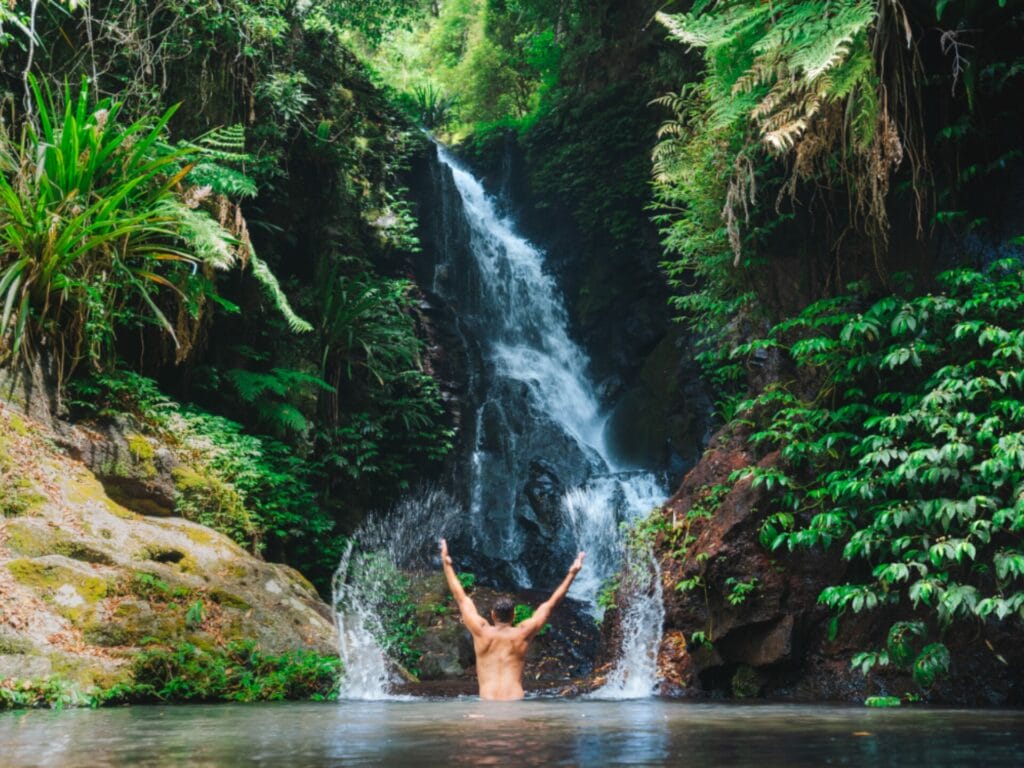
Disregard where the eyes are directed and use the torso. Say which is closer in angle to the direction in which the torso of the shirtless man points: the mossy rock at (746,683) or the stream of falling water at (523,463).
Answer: the stream of falling water

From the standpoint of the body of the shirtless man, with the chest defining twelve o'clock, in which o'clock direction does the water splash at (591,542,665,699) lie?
The water splash is roughly at 3 o'clock from the shirtless man.

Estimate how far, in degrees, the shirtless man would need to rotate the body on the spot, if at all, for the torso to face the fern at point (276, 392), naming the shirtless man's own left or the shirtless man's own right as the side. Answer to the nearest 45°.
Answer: approximately 45° to the shirtless man's own left

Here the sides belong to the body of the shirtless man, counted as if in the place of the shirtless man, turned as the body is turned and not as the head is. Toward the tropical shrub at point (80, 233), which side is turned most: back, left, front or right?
left

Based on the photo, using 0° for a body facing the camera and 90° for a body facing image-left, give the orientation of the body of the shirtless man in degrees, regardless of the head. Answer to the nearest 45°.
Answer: approximately 180°

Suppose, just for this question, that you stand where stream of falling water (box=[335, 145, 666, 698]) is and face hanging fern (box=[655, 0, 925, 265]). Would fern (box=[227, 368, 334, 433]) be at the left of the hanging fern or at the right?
right

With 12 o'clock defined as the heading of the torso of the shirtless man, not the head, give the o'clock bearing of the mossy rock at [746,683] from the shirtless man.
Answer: The mossy rock is roughly at 2 o'clock from the shirtless man.

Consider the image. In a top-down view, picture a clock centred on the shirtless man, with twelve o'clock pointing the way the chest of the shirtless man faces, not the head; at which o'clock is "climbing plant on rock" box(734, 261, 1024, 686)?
The climbing plant on rock is roughly at 3 o'clock from the shirtless man.

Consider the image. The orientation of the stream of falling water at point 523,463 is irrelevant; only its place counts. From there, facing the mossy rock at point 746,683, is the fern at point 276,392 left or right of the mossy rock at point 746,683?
right

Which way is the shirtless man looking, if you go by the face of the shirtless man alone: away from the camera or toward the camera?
away from the camera
